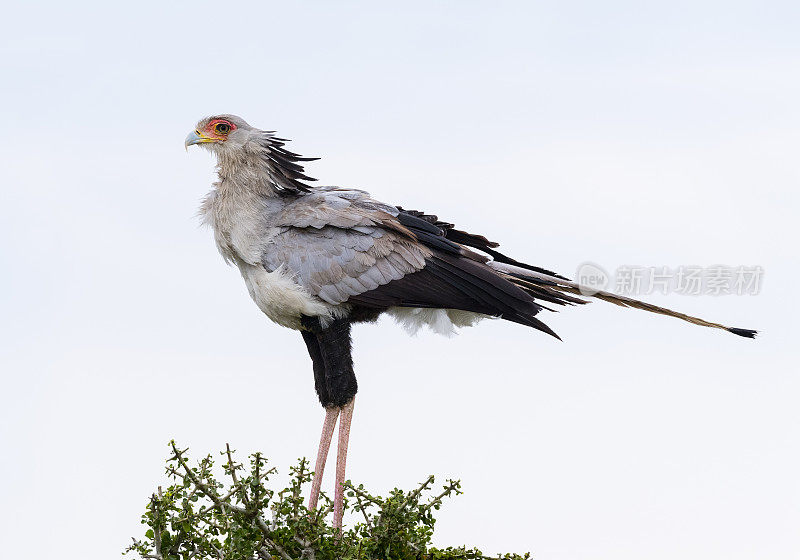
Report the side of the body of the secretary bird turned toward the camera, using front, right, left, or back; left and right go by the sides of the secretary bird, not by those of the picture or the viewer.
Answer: left
